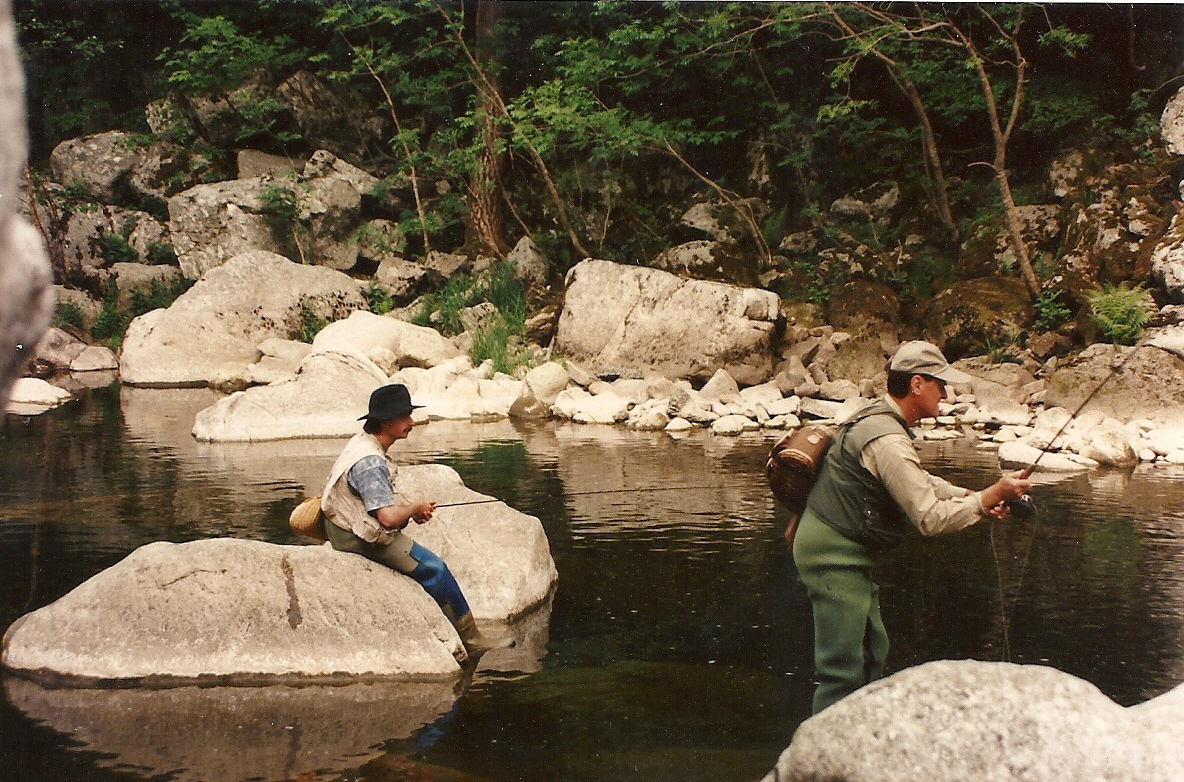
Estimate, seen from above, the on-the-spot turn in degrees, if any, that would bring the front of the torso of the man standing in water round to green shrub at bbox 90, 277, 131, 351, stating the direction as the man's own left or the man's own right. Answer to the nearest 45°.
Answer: approximately 135° to the man's own left

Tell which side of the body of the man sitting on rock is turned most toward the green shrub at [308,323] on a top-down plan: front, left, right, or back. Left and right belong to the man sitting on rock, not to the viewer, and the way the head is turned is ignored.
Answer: left

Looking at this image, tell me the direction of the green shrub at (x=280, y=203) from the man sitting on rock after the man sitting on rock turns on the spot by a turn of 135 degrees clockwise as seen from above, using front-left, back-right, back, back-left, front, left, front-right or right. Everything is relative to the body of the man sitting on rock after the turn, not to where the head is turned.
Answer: back-right

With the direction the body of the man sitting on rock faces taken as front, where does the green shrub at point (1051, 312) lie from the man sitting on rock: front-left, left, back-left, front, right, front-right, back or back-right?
front-left

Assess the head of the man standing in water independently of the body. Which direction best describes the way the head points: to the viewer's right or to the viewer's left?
to the viewer's right

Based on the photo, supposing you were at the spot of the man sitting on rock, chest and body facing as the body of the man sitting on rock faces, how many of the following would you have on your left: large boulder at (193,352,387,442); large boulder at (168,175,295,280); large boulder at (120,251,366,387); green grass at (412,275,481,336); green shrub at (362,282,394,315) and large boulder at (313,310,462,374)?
6

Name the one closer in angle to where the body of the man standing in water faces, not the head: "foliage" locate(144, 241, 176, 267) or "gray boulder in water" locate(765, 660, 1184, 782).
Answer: the gray boulder in water

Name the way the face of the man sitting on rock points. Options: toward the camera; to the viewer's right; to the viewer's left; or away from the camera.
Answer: to the viewer's right

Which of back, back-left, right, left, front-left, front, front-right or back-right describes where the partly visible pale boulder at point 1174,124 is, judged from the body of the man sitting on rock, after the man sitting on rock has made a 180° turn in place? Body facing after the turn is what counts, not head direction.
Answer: back-right

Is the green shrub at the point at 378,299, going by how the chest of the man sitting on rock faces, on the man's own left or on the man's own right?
on the man's own left

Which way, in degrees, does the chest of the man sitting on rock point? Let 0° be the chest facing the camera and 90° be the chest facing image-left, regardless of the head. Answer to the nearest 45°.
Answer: approximately 270°

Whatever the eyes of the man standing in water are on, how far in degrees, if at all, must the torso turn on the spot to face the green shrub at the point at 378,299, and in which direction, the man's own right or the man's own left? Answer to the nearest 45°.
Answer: approximately 135° to the man's own left

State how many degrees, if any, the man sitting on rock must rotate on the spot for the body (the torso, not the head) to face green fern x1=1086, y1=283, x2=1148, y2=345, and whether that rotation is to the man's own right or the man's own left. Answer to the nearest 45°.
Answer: approximately 45° to the man's own left

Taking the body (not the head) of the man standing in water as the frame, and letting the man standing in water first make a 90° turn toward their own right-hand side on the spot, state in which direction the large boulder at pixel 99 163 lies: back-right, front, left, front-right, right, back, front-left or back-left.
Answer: back-right

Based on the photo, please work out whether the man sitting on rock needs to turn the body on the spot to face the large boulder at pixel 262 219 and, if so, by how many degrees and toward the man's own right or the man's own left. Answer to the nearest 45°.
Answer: approximately 90° to the man's own left

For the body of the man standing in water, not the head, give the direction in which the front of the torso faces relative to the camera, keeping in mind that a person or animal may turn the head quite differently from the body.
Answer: to the viewer's right

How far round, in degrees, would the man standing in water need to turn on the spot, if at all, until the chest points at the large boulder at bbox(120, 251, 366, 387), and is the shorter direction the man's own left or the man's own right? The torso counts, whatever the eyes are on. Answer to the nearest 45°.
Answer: approximately 135° to the man's own left

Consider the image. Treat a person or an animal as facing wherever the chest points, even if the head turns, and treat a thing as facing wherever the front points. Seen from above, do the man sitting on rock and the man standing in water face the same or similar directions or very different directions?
same or similar directions

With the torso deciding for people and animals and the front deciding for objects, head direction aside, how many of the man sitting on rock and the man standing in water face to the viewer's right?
2
